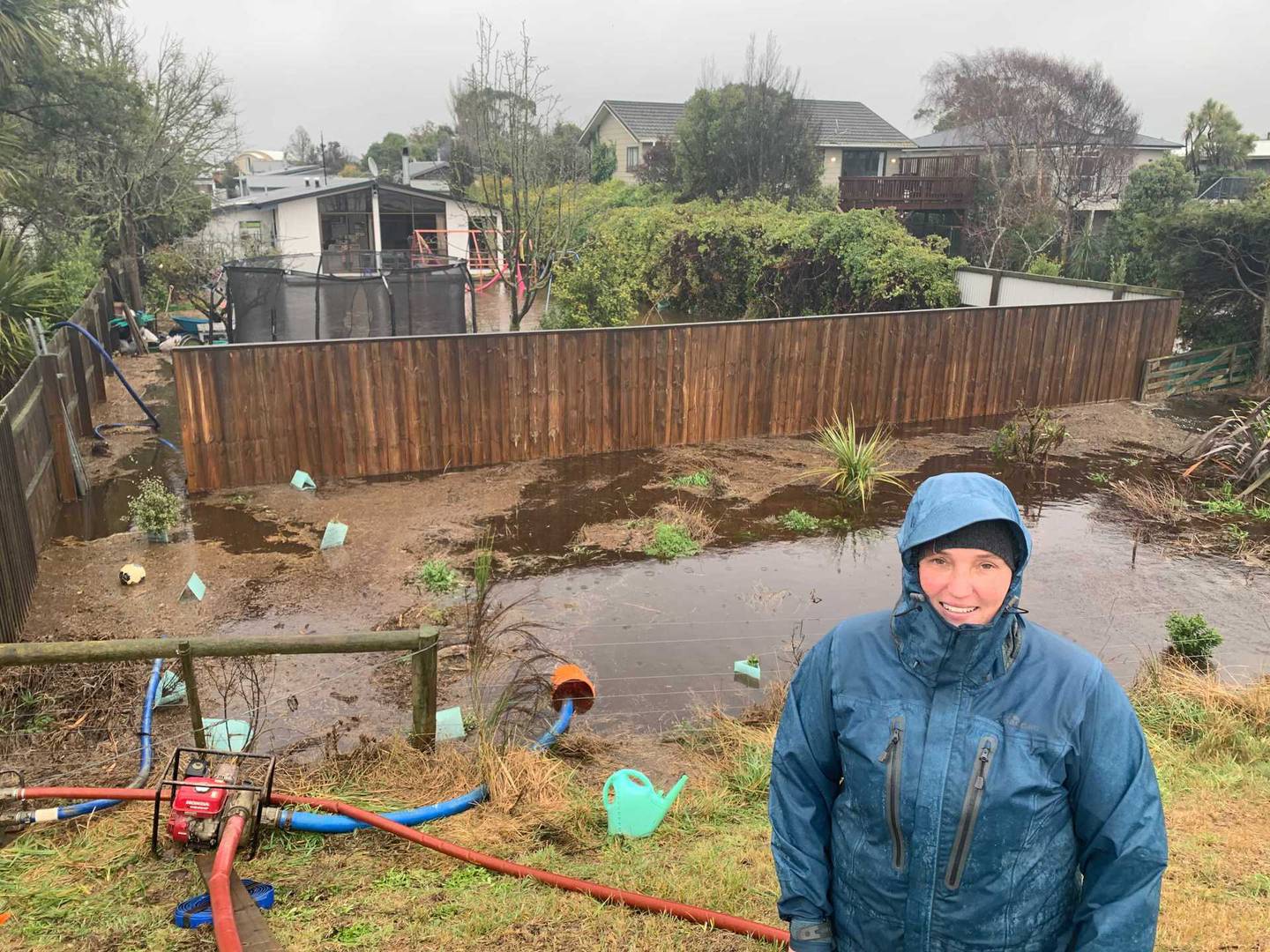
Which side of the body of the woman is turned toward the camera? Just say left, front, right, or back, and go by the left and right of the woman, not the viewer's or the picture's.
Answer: front

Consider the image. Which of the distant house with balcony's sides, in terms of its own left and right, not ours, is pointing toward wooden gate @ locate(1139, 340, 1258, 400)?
front

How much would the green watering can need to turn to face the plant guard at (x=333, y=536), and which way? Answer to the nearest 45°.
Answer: approximately 135° to its left

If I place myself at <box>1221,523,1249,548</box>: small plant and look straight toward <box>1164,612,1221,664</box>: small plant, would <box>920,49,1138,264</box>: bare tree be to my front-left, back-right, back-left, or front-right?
back-right

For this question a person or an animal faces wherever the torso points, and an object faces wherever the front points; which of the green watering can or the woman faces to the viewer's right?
the green watering can

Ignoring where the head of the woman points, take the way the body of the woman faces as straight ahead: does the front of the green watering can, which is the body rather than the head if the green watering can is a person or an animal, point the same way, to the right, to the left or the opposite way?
to the left

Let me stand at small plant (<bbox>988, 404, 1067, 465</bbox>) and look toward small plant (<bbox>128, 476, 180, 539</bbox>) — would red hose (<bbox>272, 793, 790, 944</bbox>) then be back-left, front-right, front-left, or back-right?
front-left

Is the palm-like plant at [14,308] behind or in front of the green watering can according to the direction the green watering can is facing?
behind

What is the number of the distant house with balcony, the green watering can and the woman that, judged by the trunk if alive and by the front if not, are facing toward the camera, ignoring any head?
2

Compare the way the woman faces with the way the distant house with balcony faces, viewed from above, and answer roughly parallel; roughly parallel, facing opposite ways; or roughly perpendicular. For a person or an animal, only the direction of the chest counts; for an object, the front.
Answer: roughly parallel

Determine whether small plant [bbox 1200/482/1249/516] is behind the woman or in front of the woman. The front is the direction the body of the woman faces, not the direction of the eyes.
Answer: behind

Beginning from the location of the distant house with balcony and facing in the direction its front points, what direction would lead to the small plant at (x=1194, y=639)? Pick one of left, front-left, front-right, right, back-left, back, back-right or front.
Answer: front

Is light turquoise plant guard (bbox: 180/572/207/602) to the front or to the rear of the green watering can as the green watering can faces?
to the rear

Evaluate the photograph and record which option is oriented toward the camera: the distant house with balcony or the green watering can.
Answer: the distant house with balcony

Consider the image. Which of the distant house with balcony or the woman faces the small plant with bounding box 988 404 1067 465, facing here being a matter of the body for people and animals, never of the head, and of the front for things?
the distant house with balcony

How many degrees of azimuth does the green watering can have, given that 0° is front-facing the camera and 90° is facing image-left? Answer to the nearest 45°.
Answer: approximately 270°

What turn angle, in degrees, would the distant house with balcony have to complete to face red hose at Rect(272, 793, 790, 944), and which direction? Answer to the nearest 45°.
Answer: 0° — it already faces it

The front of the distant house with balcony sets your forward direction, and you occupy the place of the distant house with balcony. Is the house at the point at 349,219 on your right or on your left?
on your right
